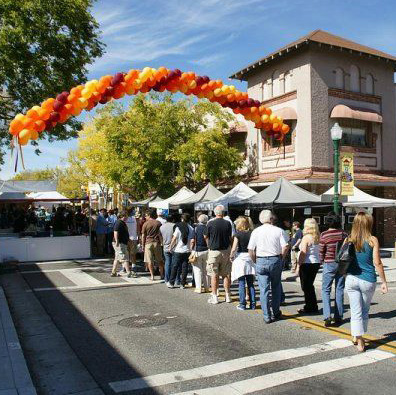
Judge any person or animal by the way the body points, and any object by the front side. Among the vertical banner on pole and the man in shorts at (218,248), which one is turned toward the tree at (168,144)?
the man in shorts

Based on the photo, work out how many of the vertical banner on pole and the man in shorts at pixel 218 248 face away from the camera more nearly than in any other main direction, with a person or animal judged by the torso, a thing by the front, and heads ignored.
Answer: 1

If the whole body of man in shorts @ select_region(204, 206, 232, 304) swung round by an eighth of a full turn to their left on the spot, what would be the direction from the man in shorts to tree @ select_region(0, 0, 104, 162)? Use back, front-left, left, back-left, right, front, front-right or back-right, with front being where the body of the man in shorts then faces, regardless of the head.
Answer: front

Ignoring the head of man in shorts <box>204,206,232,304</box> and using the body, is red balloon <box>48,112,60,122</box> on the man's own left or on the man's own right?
on the man's own left

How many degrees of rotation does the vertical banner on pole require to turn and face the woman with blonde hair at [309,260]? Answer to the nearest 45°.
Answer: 0° — it already faces them

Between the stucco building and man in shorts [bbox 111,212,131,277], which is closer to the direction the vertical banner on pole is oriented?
the man in shorts

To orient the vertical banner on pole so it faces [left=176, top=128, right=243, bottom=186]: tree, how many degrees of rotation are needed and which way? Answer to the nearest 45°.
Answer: approximately 135° to its right

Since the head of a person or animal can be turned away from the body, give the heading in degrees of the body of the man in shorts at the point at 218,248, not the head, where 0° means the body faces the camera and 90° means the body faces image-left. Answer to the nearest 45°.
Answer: approximately 180°

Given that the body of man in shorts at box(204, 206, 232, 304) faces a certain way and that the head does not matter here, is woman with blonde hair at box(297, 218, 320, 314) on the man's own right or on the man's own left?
on the man's own right

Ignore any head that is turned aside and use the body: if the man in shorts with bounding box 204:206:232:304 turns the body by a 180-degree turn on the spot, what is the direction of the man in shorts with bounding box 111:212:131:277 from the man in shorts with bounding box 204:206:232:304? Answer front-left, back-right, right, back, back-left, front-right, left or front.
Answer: back-right

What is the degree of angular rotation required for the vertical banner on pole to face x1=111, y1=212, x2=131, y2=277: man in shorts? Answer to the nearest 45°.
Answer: approximately 45° to its right

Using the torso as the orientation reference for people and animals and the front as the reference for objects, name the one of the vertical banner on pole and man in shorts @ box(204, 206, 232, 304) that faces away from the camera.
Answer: the man in shorts

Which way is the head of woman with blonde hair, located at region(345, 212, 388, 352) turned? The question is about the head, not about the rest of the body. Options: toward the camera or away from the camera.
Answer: away from the camera

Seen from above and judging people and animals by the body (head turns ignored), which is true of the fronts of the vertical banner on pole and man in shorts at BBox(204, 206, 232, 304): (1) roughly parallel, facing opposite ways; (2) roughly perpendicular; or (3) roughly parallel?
roughly parallel, facing opposite ways

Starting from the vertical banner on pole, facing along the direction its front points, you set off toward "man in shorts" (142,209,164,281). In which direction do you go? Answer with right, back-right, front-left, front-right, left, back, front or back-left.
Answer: front-right

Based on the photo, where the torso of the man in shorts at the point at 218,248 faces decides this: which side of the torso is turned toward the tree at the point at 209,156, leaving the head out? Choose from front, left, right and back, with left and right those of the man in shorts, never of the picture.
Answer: front

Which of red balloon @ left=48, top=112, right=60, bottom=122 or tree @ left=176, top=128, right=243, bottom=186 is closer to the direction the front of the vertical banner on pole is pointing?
the red balloon

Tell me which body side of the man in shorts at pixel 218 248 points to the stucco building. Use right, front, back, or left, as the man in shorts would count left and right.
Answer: front

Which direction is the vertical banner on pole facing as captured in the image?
toward the camera
